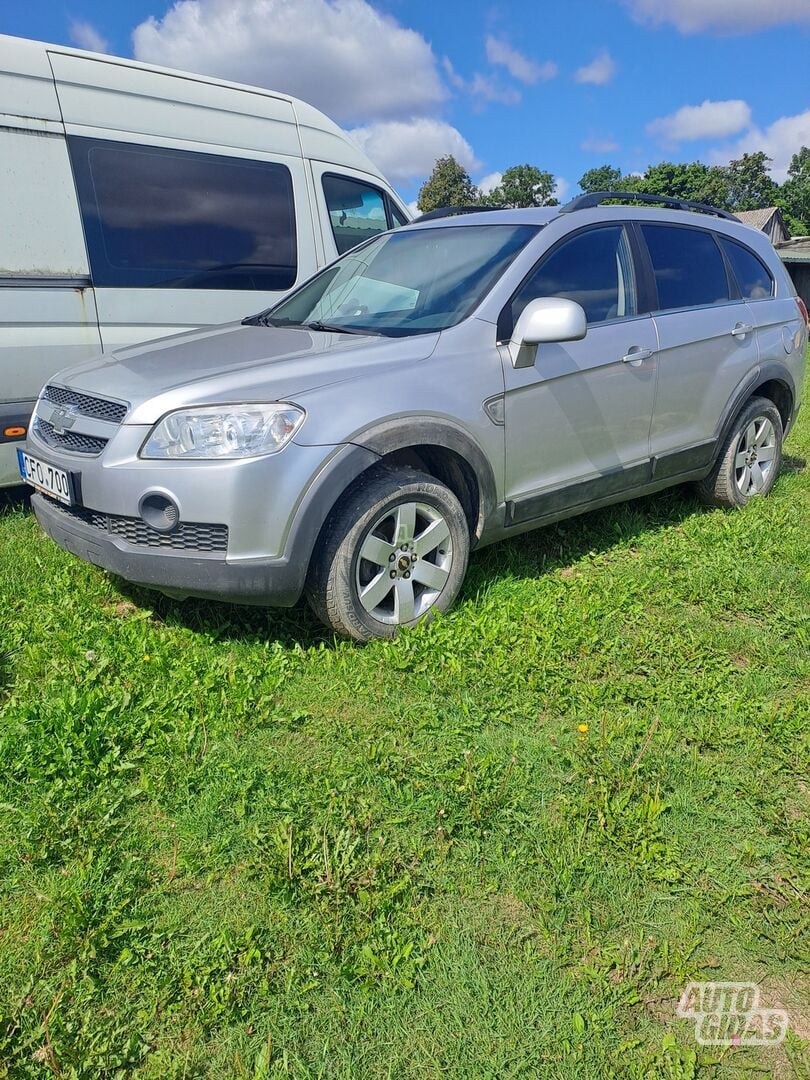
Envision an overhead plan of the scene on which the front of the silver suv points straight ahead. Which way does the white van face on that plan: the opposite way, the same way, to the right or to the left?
the opposite way

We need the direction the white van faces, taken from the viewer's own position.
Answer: facing away from the viewer and to the right of the viewer

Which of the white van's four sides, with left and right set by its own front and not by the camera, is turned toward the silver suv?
right
